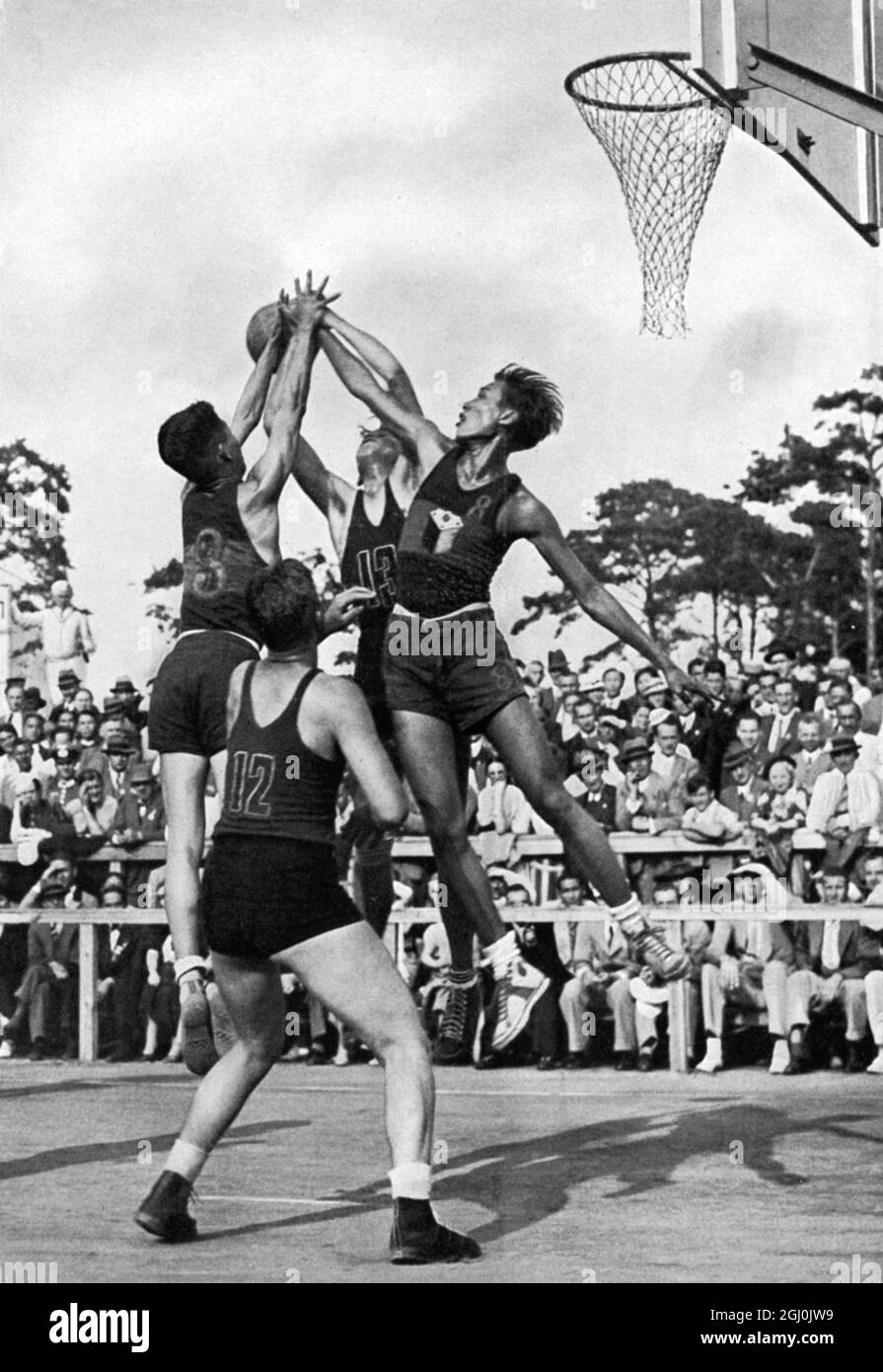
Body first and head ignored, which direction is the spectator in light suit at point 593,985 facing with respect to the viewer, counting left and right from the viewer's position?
facing the viewer

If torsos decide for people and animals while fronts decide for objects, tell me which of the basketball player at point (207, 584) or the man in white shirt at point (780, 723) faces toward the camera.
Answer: the man in white shirt

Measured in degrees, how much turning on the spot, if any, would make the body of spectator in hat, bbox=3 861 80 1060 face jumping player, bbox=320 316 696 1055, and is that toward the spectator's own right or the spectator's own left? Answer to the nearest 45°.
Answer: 0° — they already face them

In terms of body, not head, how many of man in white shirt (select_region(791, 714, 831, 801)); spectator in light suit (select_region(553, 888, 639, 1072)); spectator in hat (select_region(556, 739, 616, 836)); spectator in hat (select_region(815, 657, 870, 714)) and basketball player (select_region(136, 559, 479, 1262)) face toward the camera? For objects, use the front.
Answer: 4

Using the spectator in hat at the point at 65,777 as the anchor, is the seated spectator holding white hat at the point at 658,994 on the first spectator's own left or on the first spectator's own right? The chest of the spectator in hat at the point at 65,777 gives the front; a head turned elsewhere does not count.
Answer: on the first spectator's own left

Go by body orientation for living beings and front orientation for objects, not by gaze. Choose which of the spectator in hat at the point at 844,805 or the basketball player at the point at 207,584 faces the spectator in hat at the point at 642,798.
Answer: the basketball player

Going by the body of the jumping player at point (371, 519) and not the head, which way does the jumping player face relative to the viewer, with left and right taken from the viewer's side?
facing the viewer

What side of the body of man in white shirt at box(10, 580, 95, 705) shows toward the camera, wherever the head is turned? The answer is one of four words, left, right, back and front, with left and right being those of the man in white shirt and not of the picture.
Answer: front

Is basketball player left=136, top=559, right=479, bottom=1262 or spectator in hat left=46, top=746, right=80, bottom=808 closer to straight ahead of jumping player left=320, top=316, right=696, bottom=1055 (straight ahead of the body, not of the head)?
the basketball player

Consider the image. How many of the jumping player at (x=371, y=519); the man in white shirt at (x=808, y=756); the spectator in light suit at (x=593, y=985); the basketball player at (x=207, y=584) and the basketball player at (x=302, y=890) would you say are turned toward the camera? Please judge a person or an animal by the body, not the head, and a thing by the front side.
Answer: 3

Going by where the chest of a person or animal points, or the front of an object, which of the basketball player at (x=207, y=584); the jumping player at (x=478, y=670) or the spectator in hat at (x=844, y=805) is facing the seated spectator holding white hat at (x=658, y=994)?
the basketball player

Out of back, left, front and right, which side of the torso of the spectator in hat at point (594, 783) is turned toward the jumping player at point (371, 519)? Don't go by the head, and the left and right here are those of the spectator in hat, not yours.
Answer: front
